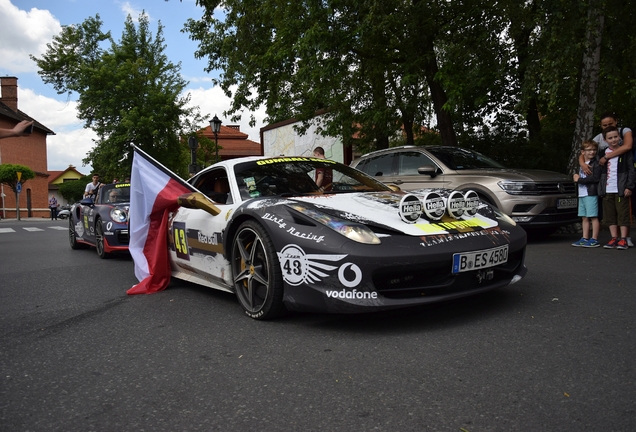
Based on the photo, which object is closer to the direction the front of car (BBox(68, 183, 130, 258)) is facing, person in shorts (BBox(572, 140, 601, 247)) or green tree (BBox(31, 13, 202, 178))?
the person in shorts

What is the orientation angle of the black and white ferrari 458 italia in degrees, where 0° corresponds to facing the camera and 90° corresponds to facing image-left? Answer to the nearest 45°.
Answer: approximately 315°

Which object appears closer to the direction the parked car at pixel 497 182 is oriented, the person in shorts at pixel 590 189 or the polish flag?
the person in shorts

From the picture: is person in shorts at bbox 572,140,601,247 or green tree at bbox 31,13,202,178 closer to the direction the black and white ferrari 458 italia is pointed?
the person in shorts

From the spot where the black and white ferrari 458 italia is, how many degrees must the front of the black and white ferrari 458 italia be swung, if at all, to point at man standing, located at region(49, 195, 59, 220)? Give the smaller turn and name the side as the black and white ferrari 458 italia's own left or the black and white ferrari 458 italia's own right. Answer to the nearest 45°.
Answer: approximately 180°

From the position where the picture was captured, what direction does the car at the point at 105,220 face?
facing the viewer and to the right of the viewer

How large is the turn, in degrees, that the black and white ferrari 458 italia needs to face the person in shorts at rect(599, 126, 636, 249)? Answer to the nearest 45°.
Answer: approximately 90° to its left

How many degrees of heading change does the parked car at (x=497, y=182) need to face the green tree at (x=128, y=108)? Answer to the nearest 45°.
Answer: approximately 180°

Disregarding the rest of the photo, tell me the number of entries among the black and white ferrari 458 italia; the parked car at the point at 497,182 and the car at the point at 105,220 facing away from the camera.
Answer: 0

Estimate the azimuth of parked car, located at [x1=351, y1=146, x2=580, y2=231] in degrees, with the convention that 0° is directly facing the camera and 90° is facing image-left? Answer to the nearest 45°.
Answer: approximately 315°

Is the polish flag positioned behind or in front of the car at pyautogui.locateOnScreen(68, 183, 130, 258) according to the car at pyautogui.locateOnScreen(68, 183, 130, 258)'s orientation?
in front

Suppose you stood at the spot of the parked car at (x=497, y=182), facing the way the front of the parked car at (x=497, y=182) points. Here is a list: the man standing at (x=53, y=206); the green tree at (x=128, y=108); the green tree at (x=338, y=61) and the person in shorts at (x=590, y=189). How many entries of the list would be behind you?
3

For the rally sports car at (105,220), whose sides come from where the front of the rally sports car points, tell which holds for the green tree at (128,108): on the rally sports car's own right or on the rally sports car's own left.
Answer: on the rally sports car's own left

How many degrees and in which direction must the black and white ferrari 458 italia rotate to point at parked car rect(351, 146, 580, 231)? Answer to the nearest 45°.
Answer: approximately 90° to its left

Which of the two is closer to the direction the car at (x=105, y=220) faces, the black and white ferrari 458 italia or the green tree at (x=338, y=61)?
the black and white ferrari 458 italia
